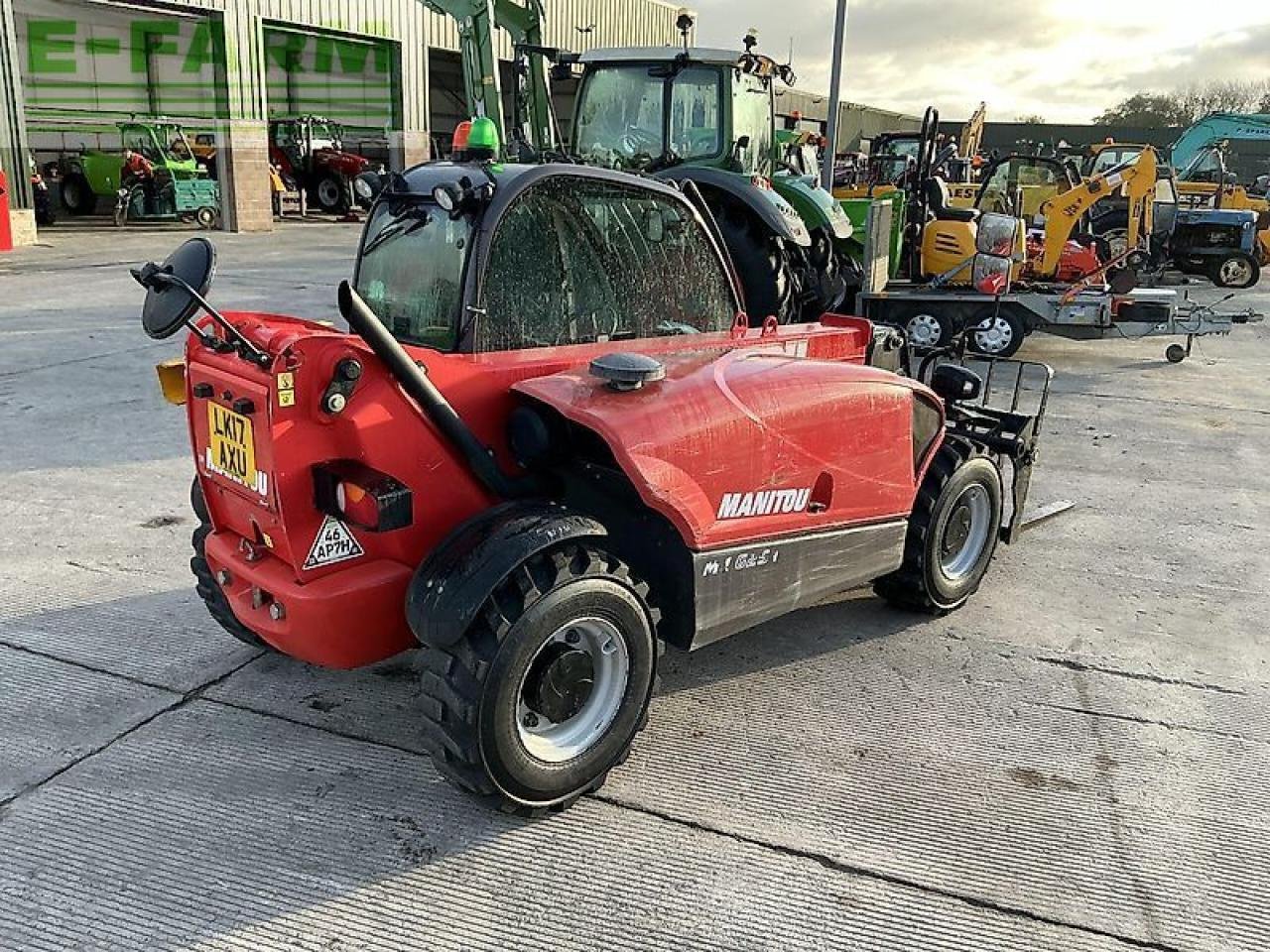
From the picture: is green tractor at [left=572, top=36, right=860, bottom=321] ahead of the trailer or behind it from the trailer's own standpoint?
behind

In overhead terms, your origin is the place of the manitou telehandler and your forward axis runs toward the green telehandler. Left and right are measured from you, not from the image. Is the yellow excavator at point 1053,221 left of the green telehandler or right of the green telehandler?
right

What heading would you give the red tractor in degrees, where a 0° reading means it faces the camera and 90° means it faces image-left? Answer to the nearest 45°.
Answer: approximately 315°

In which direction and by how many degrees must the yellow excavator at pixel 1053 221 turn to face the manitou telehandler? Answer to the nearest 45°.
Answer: approximately 90° to its right

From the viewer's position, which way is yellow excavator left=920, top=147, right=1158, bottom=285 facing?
facing to the right of the viewer

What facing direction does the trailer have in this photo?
to the viewer's right

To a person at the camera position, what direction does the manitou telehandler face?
facing away from the viewer and to the right of the viewer

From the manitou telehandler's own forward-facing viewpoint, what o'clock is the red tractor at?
The red tractor is roughly at 10 o'clock from the manitou telehandler.
